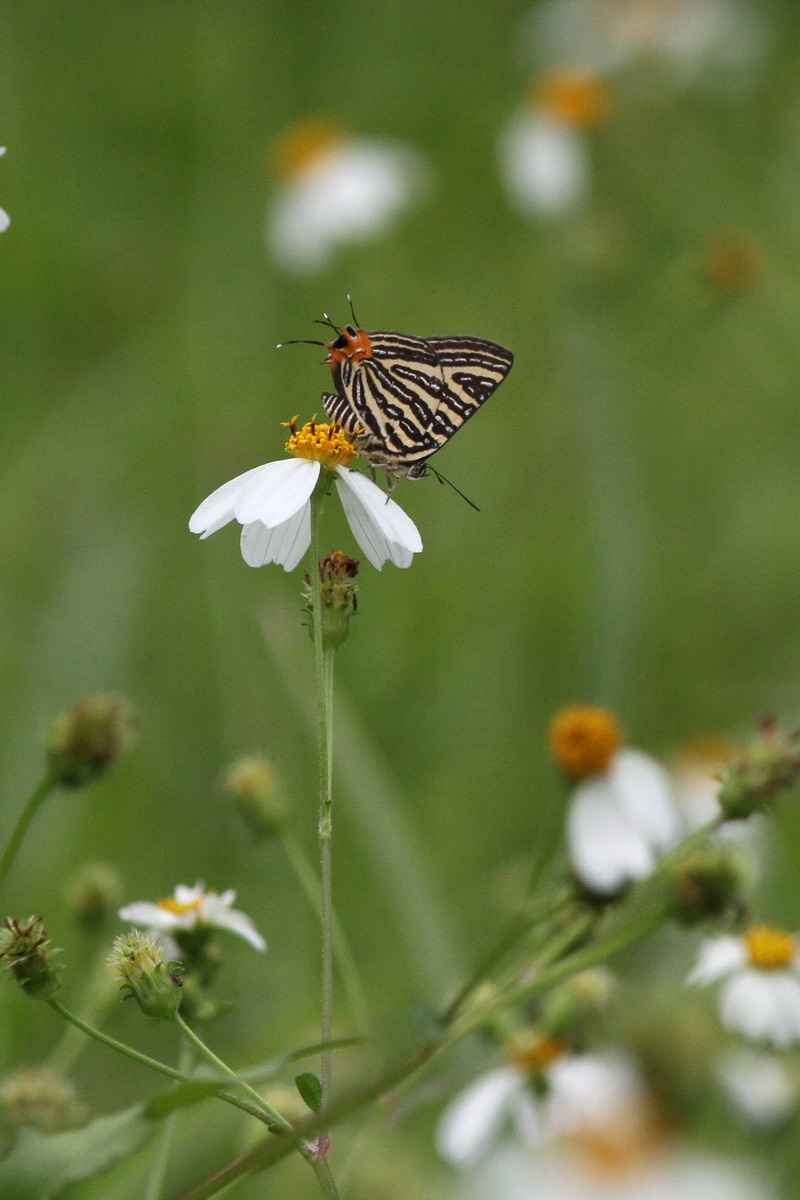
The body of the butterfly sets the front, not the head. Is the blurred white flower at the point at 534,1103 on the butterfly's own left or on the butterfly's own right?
on the butterfly's own left
